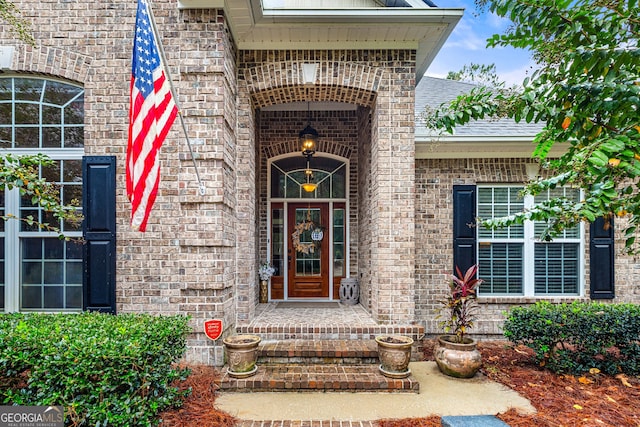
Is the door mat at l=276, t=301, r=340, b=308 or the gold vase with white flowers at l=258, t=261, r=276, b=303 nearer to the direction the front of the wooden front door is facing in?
the door mat

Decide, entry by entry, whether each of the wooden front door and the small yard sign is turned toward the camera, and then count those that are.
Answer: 2

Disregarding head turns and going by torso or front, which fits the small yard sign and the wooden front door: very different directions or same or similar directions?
same or similar directions

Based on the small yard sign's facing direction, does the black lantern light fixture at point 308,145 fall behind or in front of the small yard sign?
behind

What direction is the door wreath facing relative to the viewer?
toward the camera

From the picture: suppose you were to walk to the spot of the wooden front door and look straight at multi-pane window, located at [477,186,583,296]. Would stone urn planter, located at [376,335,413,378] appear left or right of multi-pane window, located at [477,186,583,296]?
right

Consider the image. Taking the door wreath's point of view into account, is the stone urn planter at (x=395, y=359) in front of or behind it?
in front

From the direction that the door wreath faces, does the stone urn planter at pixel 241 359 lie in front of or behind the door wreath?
in front

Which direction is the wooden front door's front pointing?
toward the camera

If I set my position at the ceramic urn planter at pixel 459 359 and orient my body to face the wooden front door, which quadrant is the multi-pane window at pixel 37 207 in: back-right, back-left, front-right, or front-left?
front-left

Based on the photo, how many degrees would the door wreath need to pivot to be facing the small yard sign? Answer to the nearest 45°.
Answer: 0° — it already faces it

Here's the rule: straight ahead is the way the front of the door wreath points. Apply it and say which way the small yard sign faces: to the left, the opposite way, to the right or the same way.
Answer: the same way
